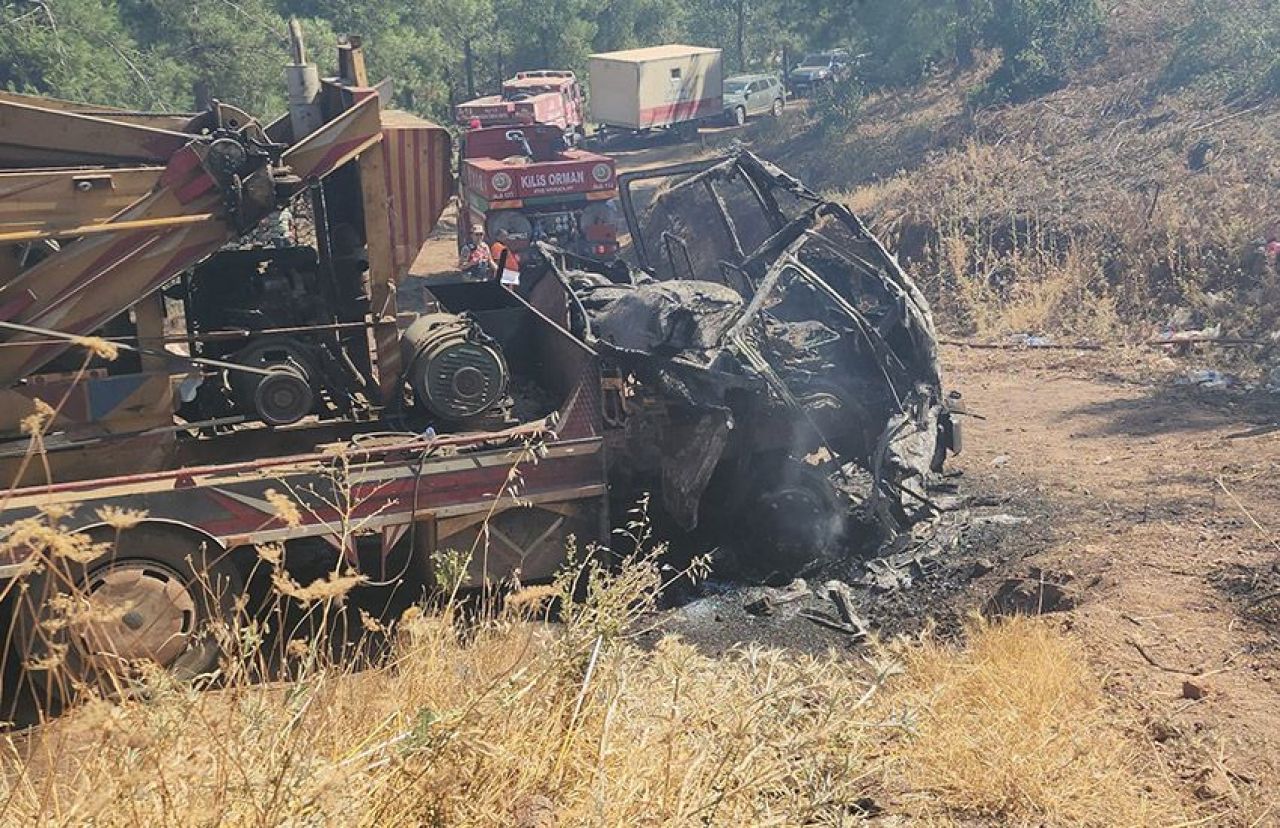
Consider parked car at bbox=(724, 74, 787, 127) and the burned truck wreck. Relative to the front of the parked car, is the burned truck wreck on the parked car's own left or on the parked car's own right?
on the parked car's own left

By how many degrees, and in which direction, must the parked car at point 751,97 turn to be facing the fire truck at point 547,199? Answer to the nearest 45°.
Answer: approximately 45° to its left

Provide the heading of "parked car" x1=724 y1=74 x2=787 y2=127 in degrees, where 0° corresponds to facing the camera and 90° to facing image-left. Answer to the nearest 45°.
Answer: approximately 45°

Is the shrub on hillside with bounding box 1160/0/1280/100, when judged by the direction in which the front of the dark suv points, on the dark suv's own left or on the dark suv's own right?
on the dark suv's own left

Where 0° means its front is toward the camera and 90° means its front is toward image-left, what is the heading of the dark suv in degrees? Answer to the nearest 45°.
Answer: approximately 45°

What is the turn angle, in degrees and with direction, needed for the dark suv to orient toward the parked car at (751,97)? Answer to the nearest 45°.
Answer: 0° — it already faces it
